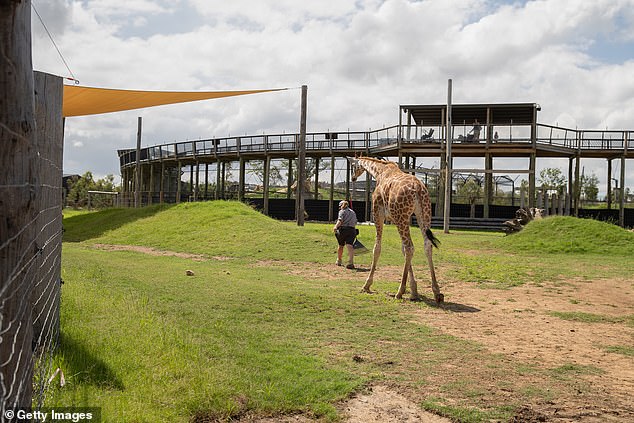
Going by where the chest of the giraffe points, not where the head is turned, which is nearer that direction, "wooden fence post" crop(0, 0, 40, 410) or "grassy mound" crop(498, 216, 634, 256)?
the grassy mound

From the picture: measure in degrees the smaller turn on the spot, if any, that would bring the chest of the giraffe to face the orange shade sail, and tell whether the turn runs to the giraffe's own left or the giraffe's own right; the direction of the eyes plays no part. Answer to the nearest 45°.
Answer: approximately 45° to the giraffe's own left

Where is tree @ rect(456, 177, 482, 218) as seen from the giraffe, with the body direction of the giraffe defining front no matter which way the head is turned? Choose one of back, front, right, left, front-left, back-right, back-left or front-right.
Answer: front-right

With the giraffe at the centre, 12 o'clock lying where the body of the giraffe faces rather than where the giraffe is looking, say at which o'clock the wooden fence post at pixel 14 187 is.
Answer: The wooden fence post is roughly at 8 o'clock from the giraffe.

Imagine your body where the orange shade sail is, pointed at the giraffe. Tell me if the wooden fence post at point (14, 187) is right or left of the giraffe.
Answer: right

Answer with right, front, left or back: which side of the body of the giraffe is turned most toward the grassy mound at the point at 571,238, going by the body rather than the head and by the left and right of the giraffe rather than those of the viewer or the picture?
right

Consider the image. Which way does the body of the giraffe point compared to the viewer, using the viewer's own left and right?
facing away from the viewer and to the left of the viewer

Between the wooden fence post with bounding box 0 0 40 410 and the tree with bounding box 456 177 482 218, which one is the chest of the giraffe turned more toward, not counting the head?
the tree

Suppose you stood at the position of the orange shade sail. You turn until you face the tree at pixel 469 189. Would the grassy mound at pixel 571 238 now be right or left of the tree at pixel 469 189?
right

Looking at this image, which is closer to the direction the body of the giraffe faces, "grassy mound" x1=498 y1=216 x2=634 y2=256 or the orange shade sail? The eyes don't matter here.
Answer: the orange shade sail
